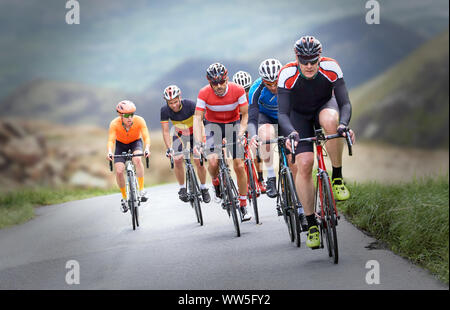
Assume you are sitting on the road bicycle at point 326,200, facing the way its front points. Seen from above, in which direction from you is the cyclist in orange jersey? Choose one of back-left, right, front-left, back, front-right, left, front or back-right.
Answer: back-right

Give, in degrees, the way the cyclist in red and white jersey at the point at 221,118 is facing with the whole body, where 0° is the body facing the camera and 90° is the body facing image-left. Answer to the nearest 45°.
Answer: approximately 0°

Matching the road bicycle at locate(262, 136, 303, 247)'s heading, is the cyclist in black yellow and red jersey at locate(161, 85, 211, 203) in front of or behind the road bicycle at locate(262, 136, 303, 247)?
behind

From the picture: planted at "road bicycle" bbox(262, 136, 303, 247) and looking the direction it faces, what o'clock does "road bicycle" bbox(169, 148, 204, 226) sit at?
"road bicycle" bbox(169, 148, 204, 226) is roughly at 5 o'clock from "road bicycle" bbox(262, 136, 303, 247).

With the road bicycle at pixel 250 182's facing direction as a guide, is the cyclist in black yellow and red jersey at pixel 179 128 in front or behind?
behind

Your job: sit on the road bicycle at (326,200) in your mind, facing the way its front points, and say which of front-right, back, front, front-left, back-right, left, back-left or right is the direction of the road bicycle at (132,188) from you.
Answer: back-right

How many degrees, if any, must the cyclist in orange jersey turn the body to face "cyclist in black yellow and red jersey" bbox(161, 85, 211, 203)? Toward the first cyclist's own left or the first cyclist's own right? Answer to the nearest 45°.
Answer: approximately 90° to the first cyclist's own left

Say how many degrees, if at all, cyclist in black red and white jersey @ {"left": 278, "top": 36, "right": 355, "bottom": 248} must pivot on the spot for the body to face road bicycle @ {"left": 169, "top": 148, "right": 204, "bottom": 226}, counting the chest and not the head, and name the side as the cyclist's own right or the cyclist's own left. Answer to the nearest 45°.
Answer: approximately 135° to the cyclist's own right
